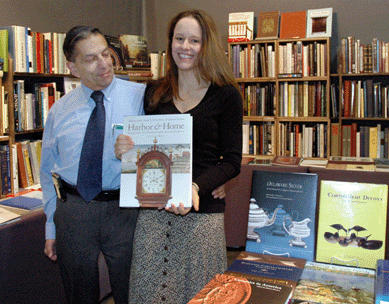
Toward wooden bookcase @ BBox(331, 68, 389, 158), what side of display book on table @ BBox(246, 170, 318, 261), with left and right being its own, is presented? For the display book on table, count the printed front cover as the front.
back

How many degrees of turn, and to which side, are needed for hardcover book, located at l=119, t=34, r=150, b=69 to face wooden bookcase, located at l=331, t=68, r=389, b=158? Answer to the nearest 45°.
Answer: approximately 90° to its left

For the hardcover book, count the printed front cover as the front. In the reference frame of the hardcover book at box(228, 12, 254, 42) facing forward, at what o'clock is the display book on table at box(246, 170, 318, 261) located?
The display book on table is roughly at 12 o'clock from the hardcover book.

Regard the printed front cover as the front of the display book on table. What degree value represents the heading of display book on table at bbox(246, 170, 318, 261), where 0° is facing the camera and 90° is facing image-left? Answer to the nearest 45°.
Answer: approximately 0°

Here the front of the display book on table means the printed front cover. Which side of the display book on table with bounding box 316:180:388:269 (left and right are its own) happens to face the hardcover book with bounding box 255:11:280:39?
back

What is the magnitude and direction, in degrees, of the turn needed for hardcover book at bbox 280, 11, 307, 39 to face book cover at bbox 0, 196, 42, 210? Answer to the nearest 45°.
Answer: approximately 45° to its right
